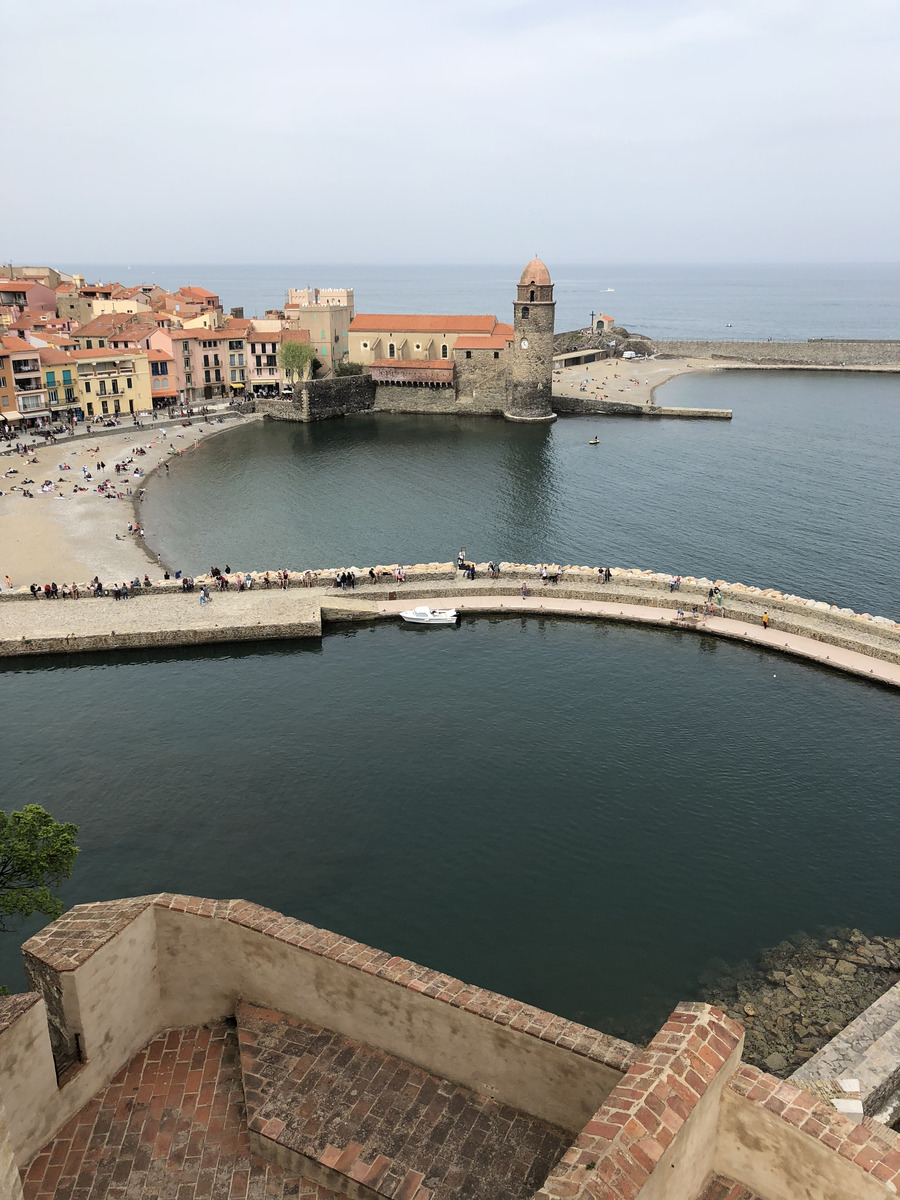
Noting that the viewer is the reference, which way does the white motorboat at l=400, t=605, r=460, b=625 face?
facing to the left of the viewer
